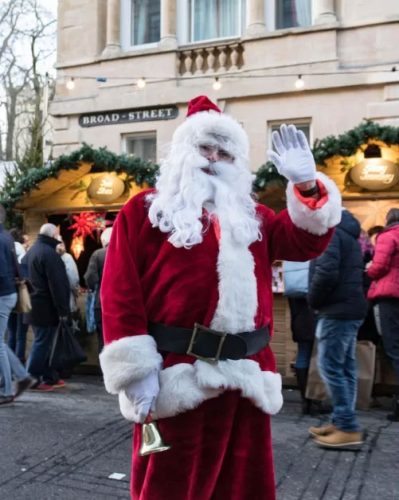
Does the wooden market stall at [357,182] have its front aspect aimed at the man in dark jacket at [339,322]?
yes

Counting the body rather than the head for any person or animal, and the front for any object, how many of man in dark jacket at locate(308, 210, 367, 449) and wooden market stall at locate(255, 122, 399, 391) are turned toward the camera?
1

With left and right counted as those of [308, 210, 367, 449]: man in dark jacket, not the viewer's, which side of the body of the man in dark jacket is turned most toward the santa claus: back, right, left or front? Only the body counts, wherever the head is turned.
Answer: left

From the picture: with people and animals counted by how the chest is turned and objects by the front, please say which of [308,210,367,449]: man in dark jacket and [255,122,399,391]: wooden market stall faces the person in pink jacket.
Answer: the wooden market stall

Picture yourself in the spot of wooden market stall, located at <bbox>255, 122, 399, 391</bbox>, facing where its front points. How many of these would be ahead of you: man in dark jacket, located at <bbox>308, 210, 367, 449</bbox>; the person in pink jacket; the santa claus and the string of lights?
3
